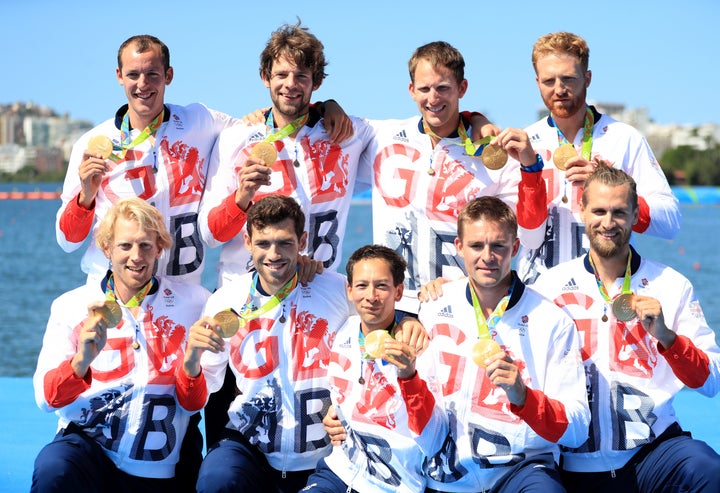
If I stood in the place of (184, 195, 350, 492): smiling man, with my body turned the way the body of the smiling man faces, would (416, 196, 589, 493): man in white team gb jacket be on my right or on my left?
on my left

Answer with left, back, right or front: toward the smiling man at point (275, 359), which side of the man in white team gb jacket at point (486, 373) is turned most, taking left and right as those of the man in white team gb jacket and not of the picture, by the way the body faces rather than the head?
right

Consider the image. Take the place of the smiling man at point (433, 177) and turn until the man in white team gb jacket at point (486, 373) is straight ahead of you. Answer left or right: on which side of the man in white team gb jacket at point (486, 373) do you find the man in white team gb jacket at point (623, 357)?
left

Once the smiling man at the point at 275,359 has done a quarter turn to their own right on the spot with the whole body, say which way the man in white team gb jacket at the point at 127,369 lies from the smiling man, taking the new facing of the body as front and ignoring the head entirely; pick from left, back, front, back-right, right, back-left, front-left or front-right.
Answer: front

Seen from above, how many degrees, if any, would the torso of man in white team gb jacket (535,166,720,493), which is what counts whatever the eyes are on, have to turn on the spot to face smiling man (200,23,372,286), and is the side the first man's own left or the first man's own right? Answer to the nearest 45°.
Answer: approximately 90° to the first man's own right

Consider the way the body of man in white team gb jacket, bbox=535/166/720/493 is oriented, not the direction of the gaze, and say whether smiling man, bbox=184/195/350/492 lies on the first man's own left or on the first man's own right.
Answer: on the first man's own right
